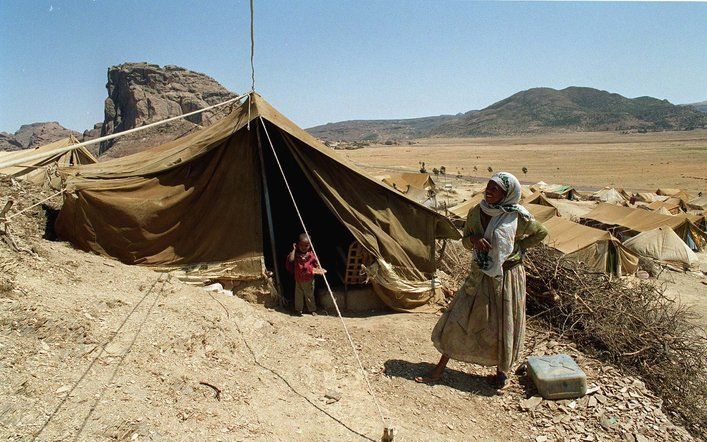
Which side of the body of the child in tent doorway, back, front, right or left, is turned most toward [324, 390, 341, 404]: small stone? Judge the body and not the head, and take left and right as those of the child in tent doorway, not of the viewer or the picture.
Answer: front

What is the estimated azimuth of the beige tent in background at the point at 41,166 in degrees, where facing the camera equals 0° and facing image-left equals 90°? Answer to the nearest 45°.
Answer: approximately 315°

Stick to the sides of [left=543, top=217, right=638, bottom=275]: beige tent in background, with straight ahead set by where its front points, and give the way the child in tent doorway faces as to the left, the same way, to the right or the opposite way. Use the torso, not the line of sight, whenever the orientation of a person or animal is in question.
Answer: the same way

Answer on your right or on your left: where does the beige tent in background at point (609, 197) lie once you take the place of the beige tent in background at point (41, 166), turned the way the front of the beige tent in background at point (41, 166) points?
on your left

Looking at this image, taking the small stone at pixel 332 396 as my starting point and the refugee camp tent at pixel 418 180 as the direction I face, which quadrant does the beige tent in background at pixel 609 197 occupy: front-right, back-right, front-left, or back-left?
front-right

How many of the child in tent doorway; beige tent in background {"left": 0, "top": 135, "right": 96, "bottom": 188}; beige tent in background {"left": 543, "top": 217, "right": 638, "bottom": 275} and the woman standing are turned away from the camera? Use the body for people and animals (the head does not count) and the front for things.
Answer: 0

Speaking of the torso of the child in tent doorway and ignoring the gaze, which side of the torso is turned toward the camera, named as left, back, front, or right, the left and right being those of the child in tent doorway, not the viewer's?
front

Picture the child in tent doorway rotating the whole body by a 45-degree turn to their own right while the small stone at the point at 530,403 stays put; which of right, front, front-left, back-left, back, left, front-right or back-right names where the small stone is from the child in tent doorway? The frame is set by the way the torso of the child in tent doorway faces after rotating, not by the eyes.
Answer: left

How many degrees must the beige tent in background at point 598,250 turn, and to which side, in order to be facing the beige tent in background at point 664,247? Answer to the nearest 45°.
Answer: approximately 90° to its left

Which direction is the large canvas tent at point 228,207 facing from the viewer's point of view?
toward the camera

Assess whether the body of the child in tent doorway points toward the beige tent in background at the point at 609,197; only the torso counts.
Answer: no

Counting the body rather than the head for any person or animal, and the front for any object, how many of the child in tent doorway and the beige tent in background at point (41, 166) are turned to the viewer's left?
0

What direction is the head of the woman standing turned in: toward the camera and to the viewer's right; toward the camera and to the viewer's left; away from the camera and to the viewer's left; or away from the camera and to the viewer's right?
toward the camera and to the viewer's left

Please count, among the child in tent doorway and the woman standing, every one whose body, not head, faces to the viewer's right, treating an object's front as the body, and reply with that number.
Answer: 0
